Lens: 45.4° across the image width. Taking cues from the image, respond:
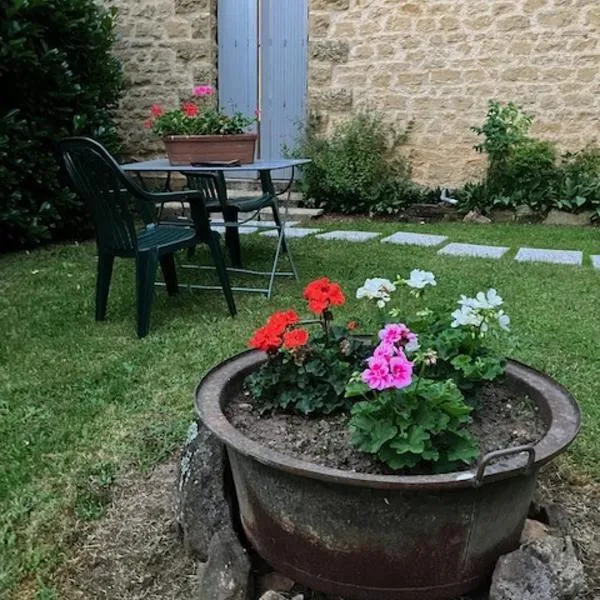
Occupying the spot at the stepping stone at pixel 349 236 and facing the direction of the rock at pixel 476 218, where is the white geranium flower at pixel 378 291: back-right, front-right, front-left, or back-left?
back-right

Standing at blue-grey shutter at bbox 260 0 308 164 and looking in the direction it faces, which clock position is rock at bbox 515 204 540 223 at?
The rock is roughly at 10 o'clock from the blue-grey shutter.

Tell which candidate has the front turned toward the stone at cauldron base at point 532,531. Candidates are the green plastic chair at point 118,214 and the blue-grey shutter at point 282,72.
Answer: the blue-grey shutter

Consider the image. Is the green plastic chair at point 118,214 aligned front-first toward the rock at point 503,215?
yes

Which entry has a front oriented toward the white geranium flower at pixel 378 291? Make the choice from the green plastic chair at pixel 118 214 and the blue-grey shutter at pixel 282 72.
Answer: the blue-grey shutter

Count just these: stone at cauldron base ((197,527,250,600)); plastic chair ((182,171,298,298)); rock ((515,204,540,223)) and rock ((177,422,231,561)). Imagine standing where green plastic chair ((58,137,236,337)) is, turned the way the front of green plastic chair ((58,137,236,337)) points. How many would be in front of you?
2

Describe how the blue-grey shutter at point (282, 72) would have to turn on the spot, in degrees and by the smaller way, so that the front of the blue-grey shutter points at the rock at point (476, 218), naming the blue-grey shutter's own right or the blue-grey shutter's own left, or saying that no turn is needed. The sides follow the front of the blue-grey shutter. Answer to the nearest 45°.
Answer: approximately 45° to the blue-grey shutter's own left

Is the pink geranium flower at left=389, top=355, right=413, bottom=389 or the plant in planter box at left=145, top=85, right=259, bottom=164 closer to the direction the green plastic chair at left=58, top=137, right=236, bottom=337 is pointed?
the plant in planter box

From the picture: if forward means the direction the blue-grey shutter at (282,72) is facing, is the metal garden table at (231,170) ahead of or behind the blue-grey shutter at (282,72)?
ahead

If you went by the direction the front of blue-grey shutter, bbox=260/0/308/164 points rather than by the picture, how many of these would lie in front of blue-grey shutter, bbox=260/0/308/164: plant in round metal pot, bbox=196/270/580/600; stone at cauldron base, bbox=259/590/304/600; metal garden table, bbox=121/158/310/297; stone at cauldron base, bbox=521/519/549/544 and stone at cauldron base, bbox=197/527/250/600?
5

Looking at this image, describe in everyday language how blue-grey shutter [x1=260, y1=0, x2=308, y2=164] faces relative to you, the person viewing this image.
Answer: facing the viewer

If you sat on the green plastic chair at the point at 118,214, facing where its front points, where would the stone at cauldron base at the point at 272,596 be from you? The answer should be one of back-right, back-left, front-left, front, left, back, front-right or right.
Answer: back-right

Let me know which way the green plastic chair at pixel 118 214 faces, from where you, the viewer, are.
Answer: facing away from the viewer and to the right of the viewer

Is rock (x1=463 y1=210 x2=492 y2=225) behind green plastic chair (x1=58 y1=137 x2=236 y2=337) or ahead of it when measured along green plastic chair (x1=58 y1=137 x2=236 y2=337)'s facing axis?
ahead

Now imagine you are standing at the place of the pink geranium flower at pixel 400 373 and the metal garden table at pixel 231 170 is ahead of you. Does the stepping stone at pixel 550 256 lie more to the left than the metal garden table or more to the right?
right

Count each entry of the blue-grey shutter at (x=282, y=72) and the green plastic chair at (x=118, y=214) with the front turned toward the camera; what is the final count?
1

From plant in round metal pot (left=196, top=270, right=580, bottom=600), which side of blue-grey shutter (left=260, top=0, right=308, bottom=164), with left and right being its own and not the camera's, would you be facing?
front

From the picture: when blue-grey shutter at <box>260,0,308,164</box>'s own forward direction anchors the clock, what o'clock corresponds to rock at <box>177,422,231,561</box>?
The rock is roughly at 12 o'clock from the blue-grey shutter.

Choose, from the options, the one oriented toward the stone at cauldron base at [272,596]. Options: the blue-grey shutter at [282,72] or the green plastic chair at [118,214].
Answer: the blue-grey shutter

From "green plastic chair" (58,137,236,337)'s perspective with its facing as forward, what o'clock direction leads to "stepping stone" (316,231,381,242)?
The stepping stone is roughly at 12 o'clock from the green plastic chair.
